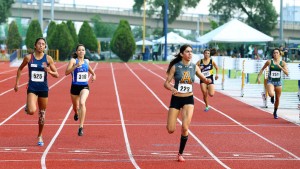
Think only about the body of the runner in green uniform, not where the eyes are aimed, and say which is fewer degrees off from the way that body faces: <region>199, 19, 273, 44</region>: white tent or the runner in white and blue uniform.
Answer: the runner in white and blue uniform

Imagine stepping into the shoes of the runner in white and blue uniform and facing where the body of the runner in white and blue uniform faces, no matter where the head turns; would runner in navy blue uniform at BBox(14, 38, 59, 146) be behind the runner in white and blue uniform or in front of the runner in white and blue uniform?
in front

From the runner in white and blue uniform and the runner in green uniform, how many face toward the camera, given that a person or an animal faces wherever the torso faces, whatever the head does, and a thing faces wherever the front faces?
2

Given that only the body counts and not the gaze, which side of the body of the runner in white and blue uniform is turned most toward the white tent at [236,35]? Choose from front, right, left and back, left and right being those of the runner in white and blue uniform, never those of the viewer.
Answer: back

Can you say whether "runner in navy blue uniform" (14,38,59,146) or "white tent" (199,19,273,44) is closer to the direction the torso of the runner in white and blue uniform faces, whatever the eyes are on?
the runner in navy blue uniform

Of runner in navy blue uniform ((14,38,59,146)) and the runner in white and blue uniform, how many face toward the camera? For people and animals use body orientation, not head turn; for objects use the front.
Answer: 2

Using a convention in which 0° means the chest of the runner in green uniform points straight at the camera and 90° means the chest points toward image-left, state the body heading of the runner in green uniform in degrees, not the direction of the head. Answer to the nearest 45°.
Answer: approximately 0°

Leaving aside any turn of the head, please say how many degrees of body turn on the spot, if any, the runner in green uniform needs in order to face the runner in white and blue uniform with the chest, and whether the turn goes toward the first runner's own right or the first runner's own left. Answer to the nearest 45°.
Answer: approximately 45° to the first runner's own right

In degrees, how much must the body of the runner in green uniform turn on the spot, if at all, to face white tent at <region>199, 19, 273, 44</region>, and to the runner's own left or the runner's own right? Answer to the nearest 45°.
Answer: approximately 180°
